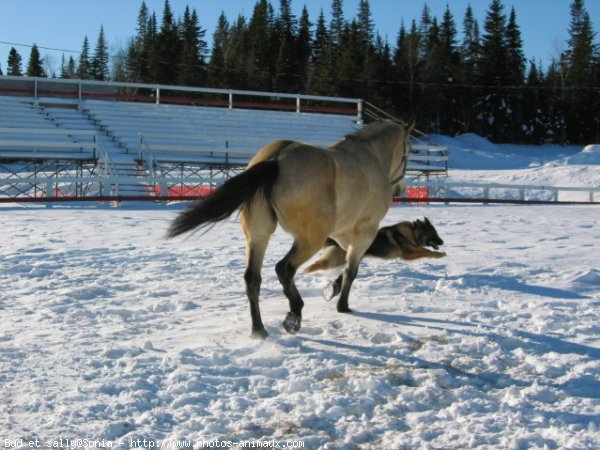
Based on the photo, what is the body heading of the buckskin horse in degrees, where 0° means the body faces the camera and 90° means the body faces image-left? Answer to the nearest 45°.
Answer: approximately 225°

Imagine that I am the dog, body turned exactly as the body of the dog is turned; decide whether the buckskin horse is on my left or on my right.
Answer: on my right

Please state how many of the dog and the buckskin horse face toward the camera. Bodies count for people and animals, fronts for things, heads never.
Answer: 0

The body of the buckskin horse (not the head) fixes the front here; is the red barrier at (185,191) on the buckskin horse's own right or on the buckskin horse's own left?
on the buckskin horse's own left

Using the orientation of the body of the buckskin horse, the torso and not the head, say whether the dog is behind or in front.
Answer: in front

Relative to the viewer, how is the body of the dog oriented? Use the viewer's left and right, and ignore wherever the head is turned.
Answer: facing to the right of the viewer

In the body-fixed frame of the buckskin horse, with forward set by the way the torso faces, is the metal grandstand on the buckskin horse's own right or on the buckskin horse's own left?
on the buckskin horse's own left
